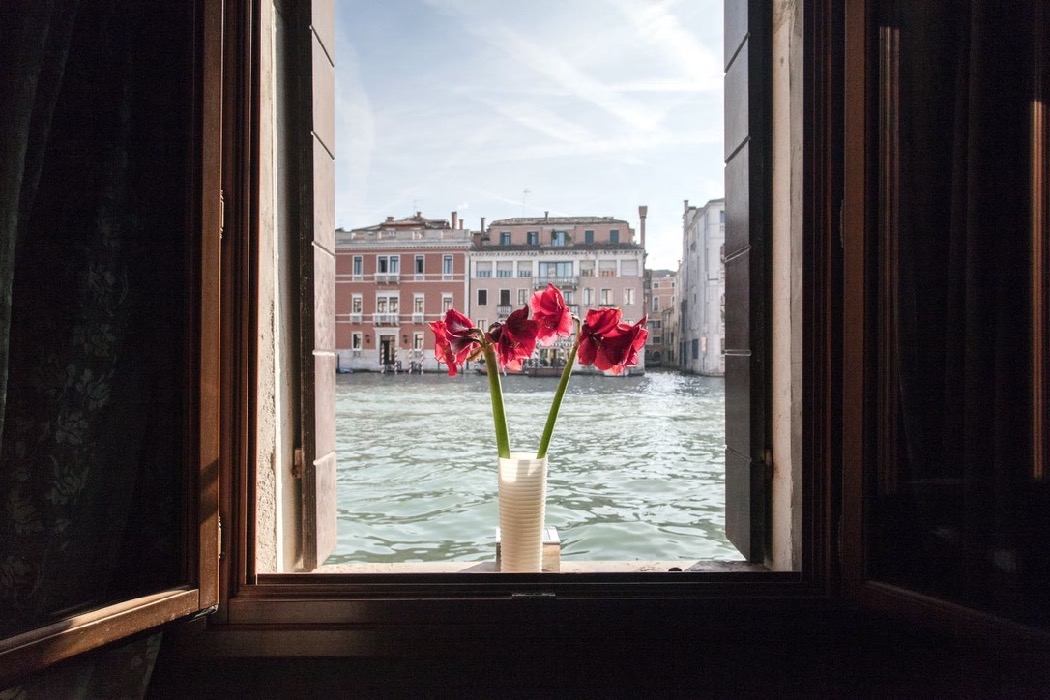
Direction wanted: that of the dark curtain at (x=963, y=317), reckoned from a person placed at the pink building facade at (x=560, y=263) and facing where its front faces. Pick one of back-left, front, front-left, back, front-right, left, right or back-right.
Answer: front

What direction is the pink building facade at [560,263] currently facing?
toward the camera

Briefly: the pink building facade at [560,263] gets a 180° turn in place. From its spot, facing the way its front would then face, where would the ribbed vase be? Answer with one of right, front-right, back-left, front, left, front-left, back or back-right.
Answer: back

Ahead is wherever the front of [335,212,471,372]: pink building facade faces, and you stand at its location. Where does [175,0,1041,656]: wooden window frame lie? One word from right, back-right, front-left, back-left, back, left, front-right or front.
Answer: front

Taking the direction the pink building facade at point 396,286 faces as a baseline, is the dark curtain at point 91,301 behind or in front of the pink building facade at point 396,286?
in front

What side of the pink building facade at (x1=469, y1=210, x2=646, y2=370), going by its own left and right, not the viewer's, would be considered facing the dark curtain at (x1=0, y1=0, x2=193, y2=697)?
front

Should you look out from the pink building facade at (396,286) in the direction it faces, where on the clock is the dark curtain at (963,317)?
The dark curtain is roughly at 12 o'clock from the pink building facade.

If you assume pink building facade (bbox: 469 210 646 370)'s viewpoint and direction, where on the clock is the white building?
The white building is roughly at 8 o'clock from the pink building facade.

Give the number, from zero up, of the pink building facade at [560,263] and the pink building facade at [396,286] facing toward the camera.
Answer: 2

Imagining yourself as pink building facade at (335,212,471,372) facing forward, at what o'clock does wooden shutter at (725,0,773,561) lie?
The wooden shutter is roughly at 12 o'clock from the pink building facade.

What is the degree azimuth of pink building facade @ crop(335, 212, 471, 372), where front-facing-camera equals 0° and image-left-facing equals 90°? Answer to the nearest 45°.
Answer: approximately 0°

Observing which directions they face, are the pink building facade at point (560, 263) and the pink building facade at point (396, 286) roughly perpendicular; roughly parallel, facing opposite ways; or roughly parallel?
roughly parallel

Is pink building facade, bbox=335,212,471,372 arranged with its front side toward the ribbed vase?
yes

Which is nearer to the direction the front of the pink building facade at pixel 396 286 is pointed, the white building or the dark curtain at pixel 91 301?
the dark curtain
